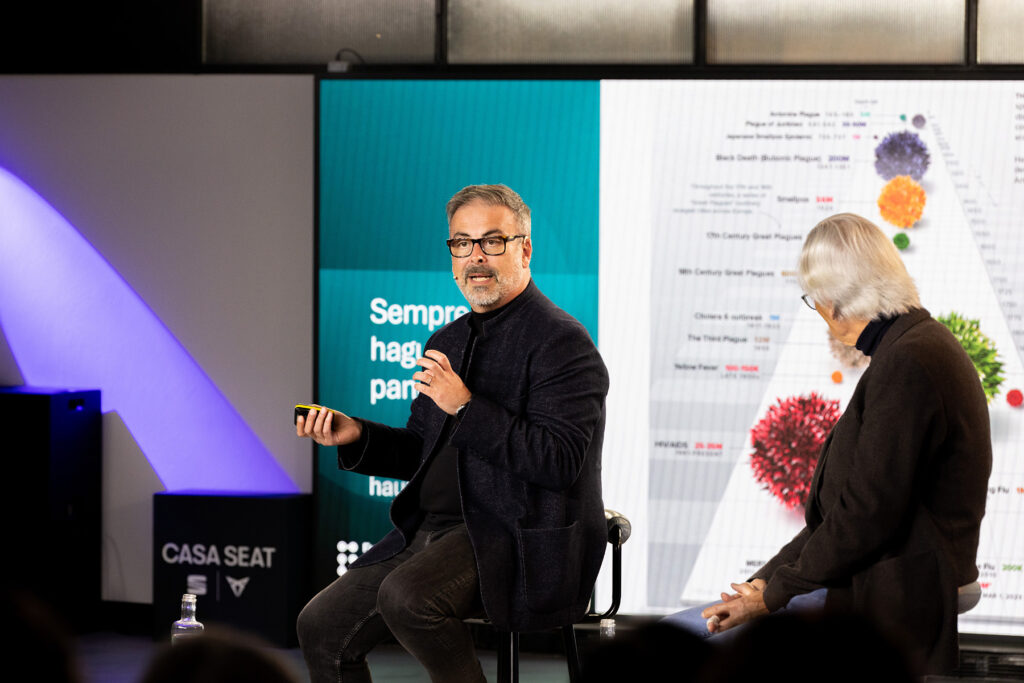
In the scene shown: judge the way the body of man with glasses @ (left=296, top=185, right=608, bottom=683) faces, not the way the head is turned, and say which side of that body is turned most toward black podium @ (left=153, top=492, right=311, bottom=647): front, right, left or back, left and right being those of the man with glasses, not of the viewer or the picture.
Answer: right

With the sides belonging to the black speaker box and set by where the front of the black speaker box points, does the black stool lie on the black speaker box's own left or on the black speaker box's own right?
on the black speaker box's own left

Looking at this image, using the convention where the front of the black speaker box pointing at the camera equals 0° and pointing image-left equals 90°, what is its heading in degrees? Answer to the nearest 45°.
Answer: approximately 45°

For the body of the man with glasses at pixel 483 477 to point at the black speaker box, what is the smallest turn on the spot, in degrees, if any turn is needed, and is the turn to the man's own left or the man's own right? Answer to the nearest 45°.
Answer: approximately 90° to the man's own right

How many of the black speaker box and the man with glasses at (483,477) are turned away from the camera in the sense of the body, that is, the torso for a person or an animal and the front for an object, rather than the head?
0

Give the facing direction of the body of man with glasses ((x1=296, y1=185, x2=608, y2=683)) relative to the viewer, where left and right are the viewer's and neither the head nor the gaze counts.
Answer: facing the viewer and to the left of the viewer

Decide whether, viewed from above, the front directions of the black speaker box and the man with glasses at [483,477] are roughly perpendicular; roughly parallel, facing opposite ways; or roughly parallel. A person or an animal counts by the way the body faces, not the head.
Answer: roughly parallel

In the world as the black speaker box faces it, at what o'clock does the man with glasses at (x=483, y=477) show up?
The man with glasses is roughly at 10 o'clock from the black speaker box.
